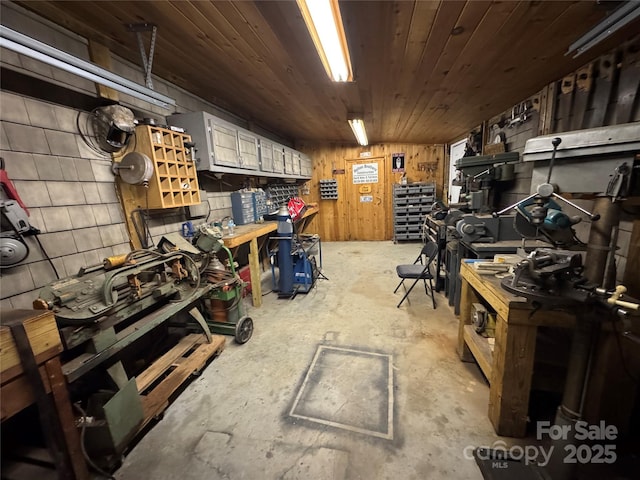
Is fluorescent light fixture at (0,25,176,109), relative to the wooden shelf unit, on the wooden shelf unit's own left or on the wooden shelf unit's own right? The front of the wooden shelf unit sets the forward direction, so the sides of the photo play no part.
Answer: on the wooden shelf unit's own right

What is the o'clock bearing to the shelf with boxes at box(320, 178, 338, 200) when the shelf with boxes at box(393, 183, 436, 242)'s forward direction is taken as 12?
the shelf with boxes at box(320, 178, 338, 200) is roughly at 3 o'clock from the shelf with boxes at box(393, 183, 436, 242).

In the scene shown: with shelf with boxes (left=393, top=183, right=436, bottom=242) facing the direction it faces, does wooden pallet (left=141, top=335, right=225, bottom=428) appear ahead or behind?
ahead

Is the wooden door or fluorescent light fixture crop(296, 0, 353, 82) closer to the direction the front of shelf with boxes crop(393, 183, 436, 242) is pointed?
the fluorescent light fixture

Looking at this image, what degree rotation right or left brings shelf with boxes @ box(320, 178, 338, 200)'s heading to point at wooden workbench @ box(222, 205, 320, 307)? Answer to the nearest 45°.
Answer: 0° — it already faces it

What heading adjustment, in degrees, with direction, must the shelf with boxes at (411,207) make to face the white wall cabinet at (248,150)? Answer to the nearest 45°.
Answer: approximately 45° to its right

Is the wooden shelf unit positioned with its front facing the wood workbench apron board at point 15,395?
no

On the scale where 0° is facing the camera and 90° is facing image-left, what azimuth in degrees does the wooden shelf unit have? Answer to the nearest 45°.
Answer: approximately 315°

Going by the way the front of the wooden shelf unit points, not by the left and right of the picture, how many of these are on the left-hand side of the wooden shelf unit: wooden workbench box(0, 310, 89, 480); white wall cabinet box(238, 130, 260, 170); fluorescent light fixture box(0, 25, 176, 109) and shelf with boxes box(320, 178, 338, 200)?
2

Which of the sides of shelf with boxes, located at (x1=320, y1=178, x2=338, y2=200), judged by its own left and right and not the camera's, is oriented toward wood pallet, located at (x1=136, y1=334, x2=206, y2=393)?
front

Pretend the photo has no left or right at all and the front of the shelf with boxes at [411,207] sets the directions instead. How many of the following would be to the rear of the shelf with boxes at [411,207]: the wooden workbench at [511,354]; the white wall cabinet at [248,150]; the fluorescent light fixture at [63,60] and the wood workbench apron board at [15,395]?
0

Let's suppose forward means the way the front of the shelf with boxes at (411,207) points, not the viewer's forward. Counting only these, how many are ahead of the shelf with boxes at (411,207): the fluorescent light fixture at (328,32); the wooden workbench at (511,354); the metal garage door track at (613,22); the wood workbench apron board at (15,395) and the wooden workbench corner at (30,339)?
5

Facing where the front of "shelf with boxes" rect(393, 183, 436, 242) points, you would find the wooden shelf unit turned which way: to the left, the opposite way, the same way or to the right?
to the left

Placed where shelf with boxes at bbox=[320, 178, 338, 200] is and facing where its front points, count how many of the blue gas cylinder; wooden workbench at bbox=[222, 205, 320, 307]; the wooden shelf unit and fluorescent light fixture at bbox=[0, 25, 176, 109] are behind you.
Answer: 0

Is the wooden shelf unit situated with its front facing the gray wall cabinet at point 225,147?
no

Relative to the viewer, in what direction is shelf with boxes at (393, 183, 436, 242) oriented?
toward the camera

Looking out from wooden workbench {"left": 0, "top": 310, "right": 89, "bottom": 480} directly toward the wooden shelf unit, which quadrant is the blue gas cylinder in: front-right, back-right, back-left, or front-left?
front-right

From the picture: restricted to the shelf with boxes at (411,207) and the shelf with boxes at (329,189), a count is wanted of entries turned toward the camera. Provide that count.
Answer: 2

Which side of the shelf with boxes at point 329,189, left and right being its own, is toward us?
front

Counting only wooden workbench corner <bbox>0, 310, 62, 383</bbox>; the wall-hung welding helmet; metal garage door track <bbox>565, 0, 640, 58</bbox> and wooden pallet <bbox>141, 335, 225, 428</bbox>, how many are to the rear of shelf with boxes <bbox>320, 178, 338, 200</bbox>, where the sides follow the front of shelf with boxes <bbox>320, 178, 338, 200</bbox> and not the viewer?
0

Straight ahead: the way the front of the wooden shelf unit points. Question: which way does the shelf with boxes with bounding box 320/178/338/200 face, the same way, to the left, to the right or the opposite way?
to the right

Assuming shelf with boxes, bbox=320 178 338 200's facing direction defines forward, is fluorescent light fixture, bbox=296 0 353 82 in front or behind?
in front

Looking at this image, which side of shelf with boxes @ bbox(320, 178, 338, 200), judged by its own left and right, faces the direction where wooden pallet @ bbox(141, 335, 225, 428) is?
front

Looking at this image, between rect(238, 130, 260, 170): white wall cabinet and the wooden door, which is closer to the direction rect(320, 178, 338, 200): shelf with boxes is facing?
the white wall cabinet
